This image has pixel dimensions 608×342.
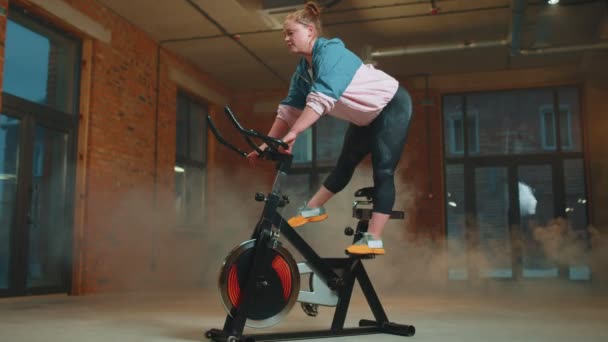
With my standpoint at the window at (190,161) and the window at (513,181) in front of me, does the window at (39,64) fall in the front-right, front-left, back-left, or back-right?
back-right

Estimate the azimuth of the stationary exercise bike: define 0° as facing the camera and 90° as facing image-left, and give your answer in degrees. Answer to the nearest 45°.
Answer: approximately 45°

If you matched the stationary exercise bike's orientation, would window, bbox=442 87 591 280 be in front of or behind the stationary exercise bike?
behind

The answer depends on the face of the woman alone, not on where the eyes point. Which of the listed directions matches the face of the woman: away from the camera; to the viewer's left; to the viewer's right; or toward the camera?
to the viewer's left
